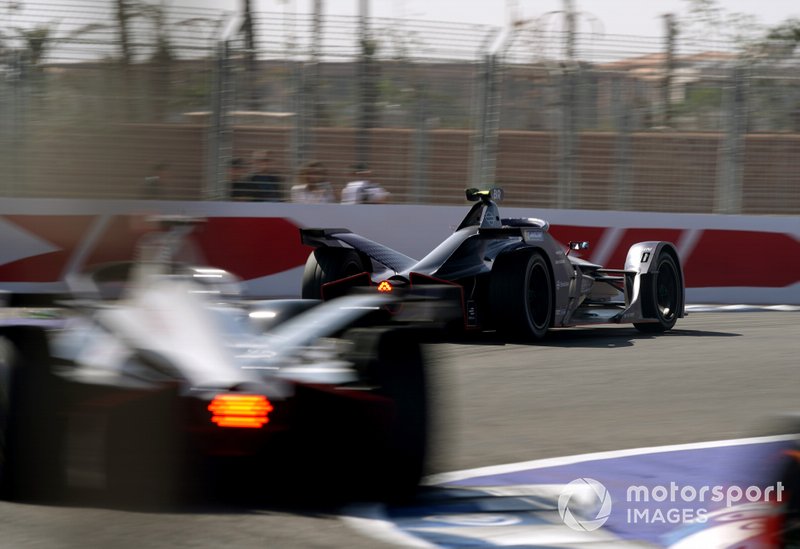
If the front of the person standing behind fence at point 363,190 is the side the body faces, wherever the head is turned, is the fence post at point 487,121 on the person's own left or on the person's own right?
on the person's own left

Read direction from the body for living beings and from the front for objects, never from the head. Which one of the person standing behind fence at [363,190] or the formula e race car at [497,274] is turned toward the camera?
the person standing behind fence

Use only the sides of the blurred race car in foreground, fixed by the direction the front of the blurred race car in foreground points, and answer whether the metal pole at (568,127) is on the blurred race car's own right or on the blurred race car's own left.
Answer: on the blurred race car's own right

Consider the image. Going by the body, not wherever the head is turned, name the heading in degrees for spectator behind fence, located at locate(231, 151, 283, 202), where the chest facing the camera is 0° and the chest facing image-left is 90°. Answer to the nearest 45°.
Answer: approximately 0°

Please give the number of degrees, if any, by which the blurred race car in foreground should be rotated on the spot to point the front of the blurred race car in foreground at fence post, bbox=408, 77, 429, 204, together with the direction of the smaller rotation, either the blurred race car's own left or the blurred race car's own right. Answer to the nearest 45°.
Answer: approximately 45° to the blurred race car's own right

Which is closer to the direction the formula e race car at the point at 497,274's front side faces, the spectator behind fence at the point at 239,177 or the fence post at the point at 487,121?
the fence post

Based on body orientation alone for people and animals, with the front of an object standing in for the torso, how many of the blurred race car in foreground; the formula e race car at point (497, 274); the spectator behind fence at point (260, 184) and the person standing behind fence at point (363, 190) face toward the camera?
2

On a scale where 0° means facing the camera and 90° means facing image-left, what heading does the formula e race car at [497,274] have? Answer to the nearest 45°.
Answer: approximately 225°

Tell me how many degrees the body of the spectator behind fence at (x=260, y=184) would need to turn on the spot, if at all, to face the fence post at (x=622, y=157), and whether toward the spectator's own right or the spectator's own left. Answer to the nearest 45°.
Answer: approximately 90° to the spectator's own left

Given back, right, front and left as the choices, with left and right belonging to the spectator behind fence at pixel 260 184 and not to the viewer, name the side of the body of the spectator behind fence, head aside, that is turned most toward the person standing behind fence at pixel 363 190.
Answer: left

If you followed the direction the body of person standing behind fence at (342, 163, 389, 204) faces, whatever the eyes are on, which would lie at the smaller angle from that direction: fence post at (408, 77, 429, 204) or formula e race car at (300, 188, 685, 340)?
the formula e race car

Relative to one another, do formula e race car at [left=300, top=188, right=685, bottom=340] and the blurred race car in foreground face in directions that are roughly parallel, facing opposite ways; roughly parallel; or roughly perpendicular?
roughly perpendicular

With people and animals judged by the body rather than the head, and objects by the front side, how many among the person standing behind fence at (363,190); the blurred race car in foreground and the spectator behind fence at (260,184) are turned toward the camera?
2

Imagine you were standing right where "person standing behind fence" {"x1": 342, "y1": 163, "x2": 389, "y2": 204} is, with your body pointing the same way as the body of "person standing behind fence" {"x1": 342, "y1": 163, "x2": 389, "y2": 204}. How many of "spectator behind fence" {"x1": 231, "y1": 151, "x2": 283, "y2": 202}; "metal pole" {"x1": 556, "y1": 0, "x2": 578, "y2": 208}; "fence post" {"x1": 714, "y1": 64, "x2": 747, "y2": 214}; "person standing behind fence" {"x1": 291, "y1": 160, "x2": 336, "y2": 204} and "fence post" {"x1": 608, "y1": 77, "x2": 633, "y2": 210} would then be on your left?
3

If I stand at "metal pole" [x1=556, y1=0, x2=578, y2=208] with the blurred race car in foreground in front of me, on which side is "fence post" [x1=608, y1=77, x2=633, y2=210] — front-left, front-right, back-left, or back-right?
back-left

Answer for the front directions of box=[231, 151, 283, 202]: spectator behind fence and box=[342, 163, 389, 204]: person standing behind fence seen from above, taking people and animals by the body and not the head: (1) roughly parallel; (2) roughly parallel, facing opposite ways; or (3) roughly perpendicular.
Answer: roughly parallel

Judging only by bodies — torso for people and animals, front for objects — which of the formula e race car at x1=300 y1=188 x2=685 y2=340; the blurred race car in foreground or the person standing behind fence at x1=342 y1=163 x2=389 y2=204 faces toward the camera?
the person standing behind fence

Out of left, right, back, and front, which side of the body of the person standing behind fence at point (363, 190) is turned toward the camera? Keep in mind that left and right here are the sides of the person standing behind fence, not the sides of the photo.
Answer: front

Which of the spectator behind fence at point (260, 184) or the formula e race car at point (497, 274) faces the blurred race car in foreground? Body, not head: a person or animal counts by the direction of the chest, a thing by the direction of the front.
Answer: the spectator behind fence
